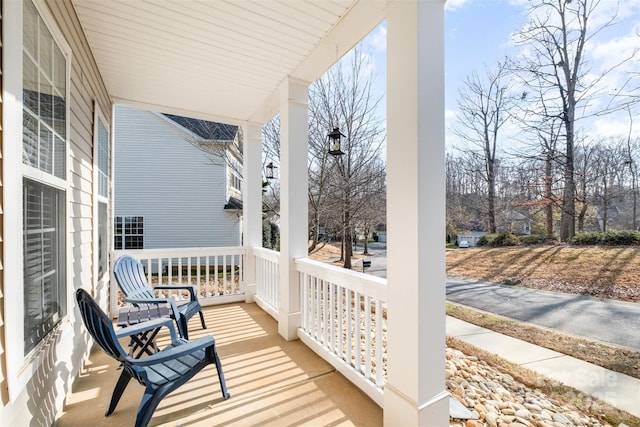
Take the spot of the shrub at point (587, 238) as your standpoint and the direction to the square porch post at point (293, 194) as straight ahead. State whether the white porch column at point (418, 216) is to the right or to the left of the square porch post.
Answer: left

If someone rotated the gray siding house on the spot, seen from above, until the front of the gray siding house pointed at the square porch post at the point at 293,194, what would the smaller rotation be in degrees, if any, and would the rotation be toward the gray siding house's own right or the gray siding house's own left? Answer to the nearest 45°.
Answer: approximately 90° to the gray siding house's own right

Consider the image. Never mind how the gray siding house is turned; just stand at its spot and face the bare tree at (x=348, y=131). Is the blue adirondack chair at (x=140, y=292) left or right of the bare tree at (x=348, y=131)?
right

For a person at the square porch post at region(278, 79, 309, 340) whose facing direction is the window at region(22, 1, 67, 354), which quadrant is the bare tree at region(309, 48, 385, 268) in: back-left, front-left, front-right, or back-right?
back-right

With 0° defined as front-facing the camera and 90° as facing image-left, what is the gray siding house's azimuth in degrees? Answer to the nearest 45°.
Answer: approximately 270°

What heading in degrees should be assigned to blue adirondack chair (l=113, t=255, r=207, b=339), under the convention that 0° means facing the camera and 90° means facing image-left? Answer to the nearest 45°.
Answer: approximately 315°

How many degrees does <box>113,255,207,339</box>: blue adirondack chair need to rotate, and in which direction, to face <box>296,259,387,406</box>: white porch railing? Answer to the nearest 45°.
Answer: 0° — it already faces it

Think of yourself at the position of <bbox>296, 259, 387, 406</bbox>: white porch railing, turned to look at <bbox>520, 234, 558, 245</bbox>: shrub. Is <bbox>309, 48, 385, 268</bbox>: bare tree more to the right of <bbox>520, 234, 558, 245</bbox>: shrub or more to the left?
left

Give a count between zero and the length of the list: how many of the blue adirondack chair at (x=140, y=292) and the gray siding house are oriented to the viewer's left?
0

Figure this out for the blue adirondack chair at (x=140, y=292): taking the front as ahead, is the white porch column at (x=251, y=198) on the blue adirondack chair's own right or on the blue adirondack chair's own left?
on the blue adirondack chair's own left

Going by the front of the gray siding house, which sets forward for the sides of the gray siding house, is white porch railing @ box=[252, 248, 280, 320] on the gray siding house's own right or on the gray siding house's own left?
on the gray siding house's own right

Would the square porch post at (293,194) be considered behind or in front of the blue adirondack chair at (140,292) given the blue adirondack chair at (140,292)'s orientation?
in front

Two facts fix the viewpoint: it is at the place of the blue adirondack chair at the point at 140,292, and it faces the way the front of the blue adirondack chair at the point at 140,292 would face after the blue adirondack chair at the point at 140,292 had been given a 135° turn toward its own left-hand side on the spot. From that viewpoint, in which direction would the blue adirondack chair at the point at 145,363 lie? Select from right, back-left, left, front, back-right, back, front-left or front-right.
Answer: back
